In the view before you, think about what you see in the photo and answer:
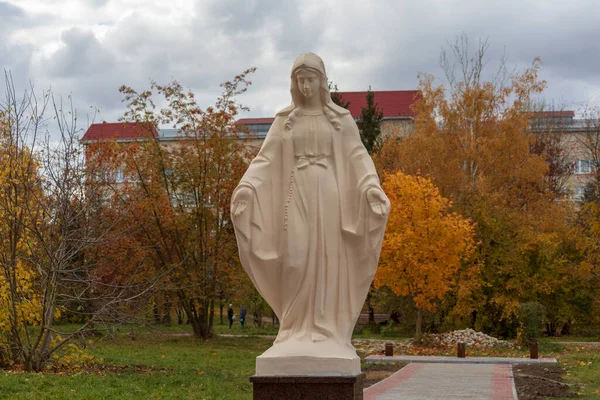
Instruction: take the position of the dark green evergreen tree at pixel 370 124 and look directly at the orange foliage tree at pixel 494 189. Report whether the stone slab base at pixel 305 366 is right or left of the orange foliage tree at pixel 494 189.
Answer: right

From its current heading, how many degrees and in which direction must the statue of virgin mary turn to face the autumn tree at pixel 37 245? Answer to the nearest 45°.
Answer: approximately 135° to its right

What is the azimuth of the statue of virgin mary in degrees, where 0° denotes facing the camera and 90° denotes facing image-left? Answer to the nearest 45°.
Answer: approximately 0°

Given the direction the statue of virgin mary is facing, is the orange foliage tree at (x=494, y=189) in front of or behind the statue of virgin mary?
behind

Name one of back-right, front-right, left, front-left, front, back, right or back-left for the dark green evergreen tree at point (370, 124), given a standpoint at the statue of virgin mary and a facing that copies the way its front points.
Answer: back

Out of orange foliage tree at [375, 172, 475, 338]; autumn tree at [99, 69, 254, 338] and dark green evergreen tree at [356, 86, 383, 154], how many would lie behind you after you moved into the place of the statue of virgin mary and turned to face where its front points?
3

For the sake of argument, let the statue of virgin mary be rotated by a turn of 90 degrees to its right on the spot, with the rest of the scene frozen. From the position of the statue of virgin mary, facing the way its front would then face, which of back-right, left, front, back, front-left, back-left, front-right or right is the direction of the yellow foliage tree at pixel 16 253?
front-right

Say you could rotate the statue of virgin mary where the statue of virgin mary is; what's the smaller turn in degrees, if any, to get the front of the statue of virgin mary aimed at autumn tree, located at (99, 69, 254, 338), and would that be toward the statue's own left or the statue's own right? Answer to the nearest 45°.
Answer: approximately 180°

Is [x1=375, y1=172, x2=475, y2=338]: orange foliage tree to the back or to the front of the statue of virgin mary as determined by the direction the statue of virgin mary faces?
to the back
